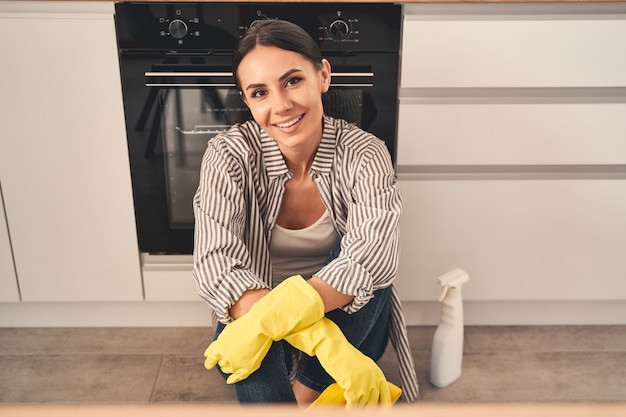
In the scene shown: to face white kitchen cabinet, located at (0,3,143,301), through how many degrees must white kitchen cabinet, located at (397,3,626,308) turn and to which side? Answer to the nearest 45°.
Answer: approximately 90° to its right

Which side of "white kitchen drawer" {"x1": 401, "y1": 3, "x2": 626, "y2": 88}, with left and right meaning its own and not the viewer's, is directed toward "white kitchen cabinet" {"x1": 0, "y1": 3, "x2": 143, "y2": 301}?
right

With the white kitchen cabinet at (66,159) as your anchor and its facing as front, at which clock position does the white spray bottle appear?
The white spray bottle is roughly at 10 o'clock from the white kitchen cabinet.

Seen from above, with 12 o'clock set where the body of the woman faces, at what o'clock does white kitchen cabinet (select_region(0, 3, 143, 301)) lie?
The white kitchen cabinet is roughly at 4 o'clock from the woman.

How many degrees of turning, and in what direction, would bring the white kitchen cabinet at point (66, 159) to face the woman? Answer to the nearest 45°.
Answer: approximately 45° to its left

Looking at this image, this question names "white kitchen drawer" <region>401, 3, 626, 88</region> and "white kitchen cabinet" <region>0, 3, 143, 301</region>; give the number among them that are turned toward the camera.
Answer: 2

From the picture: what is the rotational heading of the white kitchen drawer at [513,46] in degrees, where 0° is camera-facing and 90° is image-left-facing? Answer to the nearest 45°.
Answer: approximately 0°

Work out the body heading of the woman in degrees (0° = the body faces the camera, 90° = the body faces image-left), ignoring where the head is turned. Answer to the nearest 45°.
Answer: approximately 0°

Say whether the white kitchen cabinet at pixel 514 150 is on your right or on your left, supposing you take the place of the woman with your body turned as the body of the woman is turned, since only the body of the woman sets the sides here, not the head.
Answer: on your left

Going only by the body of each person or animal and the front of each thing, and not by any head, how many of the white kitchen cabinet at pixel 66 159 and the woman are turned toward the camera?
2
